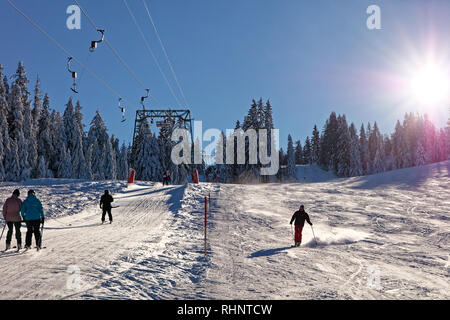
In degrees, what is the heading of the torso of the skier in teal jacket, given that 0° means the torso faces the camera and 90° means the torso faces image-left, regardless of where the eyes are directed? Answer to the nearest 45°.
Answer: approximately 180°

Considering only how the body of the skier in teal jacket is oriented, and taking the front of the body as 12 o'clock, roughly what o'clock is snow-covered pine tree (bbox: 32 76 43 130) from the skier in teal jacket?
The snow-covered pine tree is roughly at 12 o'clock from the skier in teal jacket.

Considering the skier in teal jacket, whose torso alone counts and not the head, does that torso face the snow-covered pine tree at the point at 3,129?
yes

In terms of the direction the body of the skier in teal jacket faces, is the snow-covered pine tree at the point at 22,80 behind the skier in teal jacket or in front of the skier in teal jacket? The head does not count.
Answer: in front

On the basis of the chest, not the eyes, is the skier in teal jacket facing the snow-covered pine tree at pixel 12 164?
yes

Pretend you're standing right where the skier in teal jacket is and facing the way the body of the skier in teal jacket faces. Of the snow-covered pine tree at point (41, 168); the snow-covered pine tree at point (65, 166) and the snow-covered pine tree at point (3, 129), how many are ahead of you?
3

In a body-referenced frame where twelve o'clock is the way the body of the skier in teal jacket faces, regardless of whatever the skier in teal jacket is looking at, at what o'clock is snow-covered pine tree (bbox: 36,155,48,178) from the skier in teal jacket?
The snow-covered pine tree is roughly at 12 o'clock from the skier in teal jacket.

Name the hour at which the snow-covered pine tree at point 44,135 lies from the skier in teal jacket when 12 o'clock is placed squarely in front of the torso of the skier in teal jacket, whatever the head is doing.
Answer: The snow-covered pine tree is roughly at 12 o'clock from the skier in teal jacket.

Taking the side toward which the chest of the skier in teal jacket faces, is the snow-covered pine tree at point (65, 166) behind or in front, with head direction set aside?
in front
